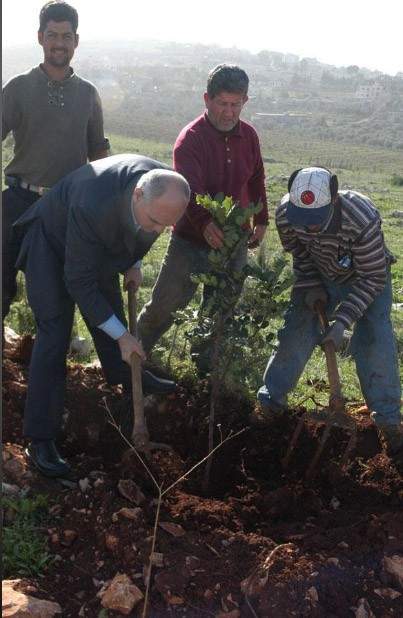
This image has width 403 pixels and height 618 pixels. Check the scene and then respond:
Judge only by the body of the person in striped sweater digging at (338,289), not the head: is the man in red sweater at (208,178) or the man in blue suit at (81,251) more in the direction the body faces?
the man in blue suit

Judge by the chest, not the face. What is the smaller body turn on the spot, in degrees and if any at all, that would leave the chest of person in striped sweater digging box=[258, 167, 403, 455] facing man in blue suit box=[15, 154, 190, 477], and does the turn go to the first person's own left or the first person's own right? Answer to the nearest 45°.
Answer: approximately 90° to the first man's own right

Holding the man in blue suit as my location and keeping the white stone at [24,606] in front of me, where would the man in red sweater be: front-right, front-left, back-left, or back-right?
back-left

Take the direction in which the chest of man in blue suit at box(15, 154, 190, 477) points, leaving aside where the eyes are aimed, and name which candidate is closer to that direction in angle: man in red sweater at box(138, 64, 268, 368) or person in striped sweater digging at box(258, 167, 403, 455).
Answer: the person in striped sweater digging

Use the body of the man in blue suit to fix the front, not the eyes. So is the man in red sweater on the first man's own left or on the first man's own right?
on the first man's own left

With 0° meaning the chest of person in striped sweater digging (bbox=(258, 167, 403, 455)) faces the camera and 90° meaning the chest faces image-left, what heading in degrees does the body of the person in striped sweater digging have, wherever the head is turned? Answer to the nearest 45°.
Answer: approximately 45°

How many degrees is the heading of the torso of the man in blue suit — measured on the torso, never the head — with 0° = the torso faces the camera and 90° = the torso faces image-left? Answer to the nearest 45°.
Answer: approximately 315°
